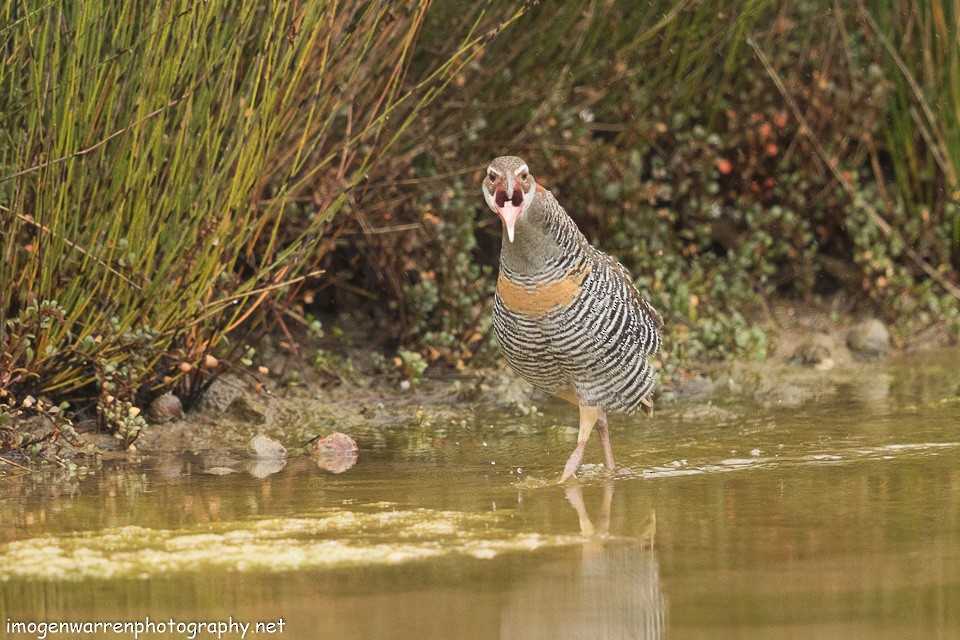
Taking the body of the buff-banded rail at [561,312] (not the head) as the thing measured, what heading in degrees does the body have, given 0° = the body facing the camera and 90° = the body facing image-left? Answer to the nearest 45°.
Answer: approximately 45°

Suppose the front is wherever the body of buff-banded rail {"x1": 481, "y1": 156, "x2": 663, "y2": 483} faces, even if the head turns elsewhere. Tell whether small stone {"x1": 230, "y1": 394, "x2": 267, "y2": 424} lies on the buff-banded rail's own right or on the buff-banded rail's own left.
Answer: on the buff-banded rail's own right

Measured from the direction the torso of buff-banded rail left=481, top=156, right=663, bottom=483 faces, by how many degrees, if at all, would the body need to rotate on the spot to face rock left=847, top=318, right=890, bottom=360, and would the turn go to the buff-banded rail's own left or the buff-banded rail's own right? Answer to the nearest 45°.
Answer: approximately 180°

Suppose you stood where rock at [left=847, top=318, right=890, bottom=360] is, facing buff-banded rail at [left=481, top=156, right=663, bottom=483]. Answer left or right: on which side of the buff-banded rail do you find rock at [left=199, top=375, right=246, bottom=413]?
right

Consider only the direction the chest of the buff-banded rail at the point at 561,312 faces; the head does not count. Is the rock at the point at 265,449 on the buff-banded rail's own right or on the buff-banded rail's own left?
on the buff-banded rail's own right

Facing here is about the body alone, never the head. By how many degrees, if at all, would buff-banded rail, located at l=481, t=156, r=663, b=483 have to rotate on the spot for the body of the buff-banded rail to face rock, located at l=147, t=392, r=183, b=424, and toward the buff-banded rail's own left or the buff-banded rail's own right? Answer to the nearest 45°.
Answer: approximately 90° to the buff-banded rail's own right

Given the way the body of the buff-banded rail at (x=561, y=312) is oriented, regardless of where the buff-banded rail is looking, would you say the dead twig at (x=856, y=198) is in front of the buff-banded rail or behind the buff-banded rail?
behind

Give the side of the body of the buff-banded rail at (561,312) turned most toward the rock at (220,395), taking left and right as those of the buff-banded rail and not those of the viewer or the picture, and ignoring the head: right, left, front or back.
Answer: right

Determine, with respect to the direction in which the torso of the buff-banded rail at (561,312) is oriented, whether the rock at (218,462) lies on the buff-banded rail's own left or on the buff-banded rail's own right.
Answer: on the buff-banded rail's own right

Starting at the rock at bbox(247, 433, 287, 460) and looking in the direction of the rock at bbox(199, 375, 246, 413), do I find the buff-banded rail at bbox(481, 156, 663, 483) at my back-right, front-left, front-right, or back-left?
back-right

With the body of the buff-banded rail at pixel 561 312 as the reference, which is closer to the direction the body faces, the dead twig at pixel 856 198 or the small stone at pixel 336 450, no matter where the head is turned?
the small stone

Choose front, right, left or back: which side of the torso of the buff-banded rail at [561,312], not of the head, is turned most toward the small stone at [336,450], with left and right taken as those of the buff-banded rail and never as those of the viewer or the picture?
right

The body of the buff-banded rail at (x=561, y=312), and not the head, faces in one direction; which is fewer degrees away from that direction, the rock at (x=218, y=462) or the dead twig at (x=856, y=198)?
the rock
